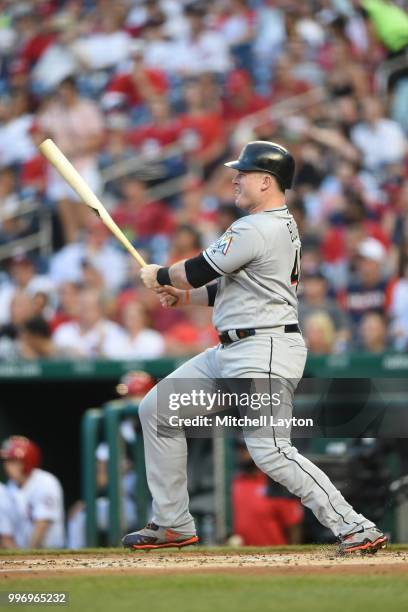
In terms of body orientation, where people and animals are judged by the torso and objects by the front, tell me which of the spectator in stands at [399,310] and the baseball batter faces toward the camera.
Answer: the spectator in stands

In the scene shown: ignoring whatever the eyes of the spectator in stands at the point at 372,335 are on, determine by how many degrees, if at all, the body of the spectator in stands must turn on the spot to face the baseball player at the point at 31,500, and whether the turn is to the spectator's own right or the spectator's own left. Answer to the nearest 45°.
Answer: approximately 90° to the spectator's own right

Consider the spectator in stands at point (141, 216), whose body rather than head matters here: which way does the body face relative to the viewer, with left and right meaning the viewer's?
facing the viewer

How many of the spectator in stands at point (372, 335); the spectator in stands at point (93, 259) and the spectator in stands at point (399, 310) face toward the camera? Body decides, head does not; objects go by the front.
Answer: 3

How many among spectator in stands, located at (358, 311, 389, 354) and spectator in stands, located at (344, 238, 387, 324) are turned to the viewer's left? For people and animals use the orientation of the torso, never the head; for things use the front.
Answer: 0

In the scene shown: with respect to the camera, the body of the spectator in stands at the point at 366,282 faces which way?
toward the camera

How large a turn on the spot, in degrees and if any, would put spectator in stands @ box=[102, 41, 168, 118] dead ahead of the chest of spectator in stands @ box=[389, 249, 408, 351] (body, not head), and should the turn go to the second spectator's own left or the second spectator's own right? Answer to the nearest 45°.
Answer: approximately 135° to the second spectator's own right

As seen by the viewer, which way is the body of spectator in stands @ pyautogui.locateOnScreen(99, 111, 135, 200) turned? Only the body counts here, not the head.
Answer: toward the camera
